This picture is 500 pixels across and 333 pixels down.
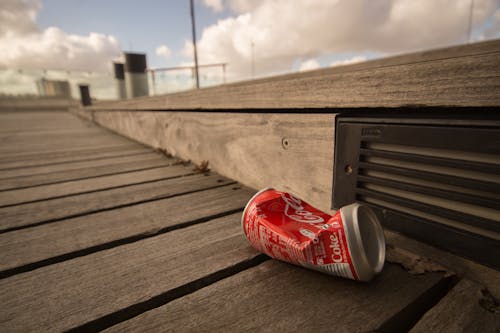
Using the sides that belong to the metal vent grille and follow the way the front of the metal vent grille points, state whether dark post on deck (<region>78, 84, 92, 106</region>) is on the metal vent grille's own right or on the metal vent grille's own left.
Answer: on the metal vent grille's own right

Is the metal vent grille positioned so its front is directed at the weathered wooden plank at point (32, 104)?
no

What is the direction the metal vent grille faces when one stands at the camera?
facing the viewer and to the left of the viewer

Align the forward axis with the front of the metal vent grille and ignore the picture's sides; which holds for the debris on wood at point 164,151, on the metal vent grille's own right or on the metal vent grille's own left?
on the metal vent grille's own right

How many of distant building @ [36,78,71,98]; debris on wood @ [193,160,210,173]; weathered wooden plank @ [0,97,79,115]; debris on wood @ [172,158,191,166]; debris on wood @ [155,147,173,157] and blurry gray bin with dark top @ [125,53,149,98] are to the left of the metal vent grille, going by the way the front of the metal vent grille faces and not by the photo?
0

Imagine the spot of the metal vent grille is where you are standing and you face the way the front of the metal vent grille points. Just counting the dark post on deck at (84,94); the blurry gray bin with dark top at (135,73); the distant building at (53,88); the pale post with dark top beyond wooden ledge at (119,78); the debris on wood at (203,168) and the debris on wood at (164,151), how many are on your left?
0

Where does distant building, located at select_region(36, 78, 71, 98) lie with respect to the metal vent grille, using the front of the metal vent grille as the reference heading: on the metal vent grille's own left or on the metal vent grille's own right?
on the metal vent grille's own right

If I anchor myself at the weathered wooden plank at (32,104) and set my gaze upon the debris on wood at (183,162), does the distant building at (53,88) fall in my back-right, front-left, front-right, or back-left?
back-left

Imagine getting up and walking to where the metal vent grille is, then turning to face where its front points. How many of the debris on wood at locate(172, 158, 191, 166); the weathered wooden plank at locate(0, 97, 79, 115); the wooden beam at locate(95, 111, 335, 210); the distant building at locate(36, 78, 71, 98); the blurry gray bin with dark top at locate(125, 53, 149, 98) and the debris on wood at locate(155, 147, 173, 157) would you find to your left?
0

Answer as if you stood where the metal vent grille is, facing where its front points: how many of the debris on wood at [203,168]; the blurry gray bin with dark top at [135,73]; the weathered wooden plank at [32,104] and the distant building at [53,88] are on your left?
0

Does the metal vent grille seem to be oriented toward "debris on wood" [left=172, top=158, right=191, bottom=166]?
no

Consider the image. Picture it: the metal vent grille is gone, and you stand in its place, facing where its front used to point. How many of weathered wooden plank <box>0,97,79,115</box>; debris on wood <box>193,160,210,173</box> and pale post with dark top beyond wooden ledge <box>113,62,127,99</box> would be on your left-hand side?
0

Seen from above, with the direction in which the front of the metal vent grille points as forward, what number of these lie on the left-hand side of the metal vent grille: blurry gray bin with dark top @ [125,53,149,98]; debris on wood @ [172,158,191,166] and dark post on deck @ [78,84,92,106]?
0

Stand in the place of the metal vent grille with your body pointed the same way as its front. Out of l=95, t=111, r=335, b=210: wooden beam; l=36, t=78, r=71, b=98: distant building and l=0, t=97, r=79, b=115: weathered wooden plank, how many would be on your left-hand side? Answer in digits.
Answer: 0
